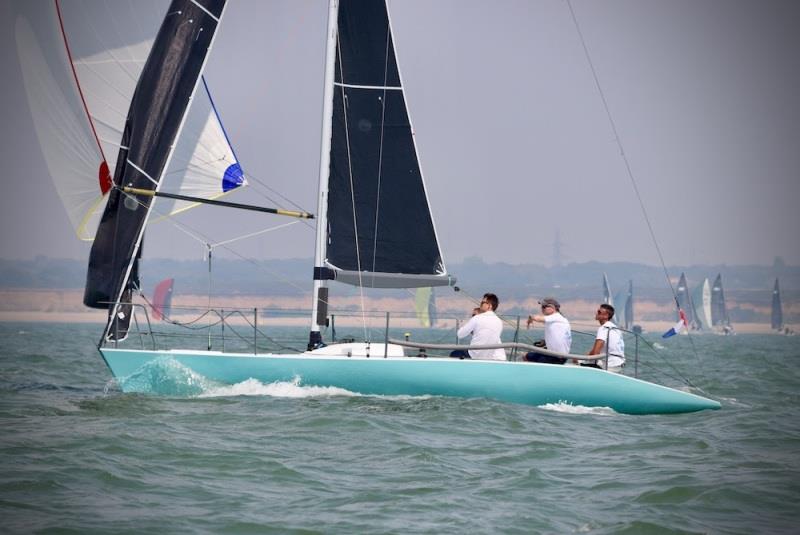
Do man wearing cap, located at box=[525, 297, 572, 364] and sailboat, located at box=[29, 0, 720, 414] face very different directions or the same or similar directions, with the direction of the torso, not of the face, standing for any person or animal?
same or similar directions

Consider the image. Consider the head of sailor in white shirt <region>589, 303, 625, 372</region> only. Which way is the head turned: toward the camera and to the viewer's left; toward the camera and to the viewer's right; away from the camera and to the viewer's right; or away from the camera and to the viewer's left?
toward the camera and to the viewer's left
